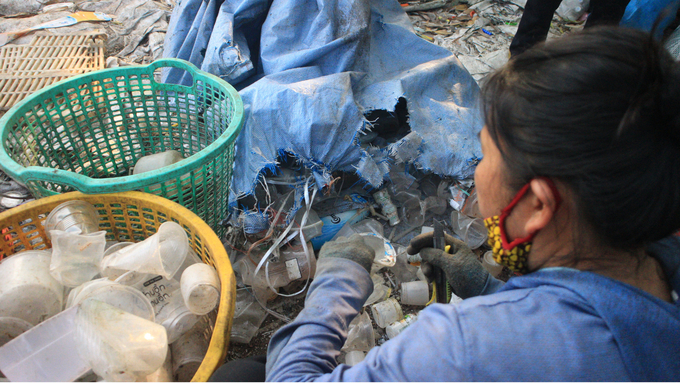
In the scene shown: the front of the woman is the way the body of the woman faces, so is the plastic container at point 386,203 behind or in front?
in front

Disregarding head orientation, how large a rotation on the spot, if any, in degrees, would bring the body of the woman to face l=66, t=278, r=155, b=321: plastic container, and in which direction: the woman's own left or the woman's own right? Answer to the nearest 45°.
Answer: approximately 45° to the woman's own left

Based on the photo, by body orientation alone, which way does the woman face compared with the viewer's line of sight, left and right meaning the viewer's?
facing away from the viewer and to the left of the viewer

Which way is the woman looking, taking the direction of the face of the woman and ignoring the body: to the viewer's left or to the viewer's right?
to the viewer's left

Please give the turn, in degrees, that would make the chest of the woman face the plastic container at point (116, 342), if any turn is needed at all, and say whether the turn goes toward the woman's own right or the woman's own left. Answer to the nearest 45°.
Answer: approximately 45° to the woman's own left

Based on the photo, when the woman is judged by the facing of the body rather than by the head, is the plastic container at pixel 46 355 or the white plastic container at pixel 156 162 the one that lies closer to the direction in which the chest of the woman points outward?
the white plastic container
